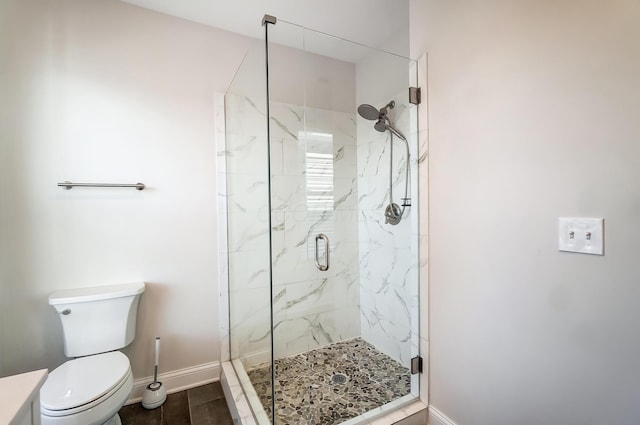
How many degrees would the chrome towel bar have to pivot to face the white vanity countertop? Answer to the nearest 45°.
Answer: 0° — it already faces it

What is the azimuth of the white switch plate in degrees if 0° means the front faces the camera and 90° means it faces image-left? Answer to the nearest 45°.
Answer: approximately 45°

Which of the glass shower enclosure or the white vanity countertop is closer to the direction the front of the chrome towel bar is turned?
the white vanity countertop

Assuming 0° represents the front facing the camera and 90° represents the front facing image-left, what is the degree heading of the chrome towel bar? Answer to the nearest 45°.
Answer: approximately 0°

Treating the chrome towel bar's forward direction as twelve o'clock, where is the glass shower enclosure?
The glass shower enclosure is roughly at 10 o'clock from the chrome towel bar.

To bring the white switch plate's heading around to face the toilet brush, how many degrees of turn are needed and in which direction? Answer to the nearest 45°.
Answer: approximately 45° to its right

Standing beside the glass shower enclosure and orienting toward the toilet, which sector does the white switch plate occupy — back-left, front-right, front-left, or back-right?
back-left

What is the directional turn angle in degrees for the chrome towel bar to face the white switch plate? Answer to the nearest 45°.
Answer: approximately 45° to its left
